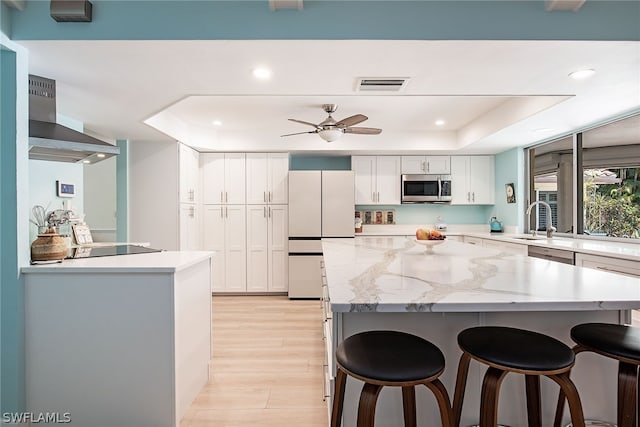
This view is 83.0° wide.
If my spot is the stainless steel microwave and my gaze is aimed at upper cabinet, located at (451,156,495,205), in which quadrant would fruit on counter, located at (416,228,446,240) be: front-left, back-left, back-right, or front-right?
back-right

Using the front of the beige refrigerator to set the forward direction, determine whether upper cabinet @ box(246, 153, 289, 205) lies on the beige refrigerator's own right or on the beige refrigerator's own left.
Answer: on the beige refrigerator's own right

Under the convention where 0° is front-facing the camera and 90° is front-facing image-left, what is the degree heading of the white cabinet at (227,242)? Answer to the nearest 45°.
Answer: approximately 0°

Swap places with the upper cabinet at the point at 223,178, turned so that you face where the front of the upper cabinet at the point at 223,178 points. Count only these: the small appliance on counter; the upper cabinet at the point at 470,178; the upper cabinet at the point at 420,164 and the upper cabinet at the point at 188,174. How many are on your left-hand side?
3

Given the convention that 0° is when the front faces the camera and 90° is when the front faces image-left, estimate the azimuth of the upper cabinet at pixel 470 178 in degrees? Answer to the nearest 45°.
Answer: approximately 0°

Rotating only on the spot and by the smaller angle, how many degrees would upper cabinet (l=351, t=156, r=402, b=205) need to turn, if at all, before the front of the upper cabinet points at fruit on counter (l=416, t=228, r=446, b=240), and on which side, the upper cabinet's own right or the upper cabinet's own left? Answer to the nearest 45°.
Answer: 0° — it already faces it

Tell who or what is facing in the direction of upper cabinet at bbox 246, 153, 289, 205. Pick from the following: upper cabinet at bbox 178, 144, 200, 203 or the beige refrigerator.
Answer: upper cabinet at bbox 178, 144, 200, 203

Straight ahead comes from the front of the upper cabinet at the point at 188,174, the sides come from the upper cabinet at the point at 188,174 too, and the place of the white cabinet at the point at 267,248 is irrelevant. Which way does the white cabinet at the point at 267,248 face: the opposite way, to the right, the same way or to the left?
to the right

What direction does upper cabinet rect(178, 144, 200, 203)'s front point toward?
to the viewer's right

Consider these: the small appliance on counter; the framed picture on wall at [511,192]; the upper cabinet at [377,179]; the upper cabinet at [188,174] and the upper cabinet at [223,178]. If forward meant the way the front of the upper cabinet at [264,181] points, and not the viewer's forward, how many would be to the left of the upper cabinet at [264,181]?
3

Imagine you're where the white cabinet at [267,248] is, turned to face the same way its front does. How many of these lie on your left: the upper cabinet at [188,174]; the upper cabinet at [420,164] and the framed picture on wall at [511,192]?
2

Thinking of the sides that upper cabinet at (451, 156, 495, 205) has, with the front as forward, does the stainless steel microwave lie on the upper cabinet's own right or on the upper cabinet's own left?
on the upper cabinet's own right
